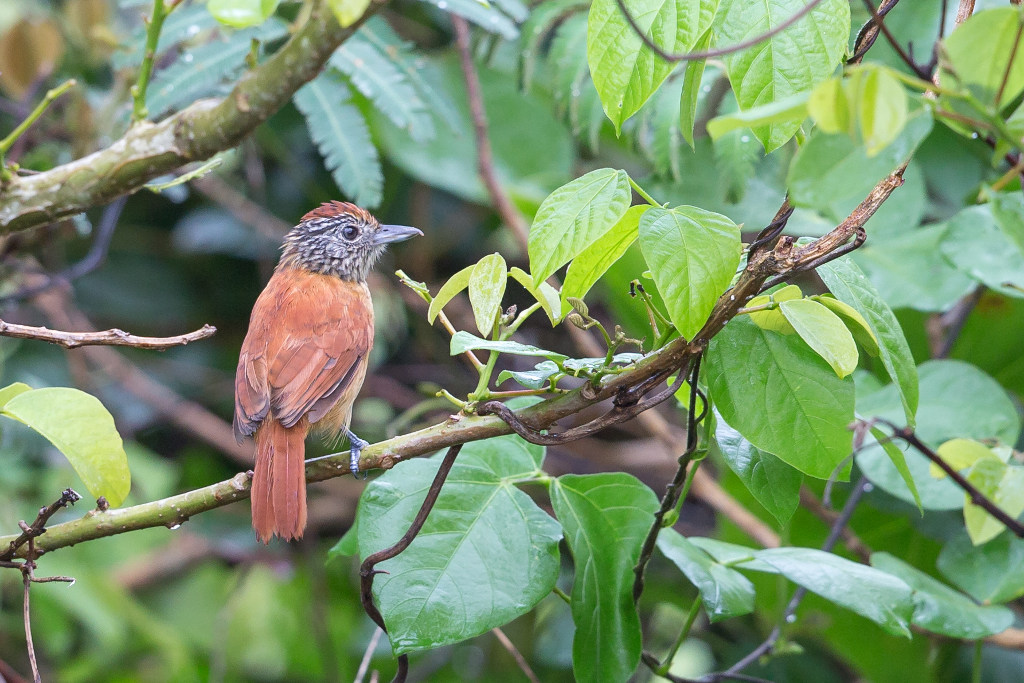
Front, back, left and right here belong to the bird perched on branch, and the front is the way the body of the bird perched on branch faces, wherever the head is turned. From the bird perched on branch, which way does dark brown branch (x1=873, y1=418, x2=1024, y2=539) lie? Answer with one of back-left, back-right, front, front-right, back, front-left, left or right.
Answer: right

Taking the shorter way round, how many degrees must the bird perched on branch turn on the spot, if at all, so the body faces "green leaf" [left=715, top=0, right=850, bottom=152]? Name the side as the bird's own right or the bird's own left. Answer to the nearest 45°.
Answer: approximately 90° to the bird's own right

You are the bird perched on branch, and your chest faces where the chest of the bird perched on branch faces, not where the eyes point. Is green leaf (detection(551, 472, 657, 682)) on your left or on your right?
on your right

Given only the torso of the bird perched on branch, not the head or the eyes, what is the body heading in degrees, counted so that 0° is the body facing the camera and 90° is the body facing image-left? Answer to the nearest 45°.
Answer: approximately 225°

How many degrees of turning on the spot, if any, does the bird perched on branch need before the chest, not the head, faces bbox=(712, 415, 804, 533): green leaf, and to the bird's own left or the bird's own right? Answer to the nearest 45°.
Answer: approximately 90° to the bird's own right

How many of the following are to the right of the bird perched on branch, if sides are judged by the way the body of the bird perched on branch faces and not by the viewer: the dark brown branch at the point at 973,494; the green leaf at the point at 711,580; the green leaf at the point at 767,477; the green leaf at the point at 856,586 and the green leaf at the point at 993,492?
5

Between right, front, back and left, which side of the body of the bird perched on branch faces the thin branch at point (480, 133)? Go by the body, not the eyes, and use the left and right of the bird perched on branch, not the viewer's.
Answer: front

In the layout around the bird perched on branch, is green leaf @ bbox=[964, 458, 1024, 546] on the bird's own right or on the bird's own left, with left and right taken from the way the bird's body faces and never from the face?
on the bird's own right

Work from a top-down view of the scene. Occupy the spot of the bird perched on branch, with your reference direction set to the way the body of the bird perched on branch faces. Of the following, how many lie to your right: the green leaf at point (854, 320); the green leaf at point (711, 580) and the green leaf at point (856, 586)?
3
